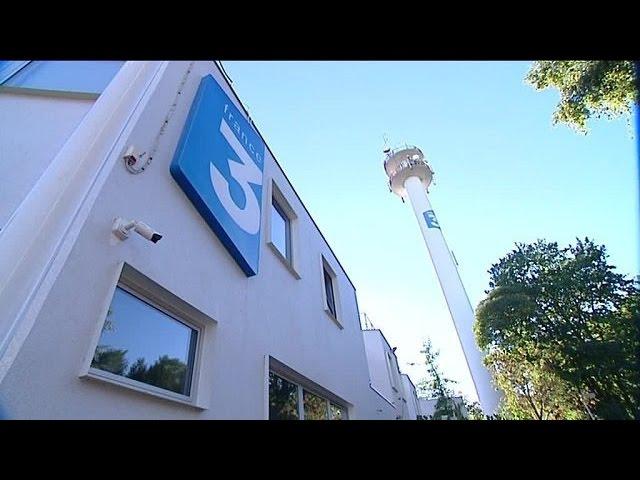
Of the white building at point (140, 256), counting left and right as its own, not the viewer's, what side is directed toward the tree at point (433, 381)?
left

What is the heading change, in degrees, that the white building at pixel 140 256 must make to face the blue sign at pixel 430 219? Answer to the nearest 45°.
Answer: approximately 90° to its left

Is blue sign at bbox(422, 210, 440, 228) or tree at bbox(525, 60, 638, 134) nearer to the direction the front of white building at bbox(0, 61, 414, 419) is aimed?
the tree

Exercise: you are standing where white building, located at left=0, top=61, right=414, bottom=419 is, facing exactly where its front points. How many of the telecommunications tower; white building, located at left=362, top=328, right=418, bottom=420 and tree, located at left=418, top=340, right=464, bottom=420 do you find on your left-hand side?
3

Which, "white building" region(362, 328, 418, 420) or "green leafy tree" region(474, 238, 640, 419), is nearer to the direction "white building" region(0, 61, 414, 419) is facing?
the green leafy tree

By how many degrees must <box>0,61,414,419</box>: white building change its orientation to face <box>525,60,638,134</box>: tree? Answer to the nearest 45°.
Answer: approximately 45° to its left

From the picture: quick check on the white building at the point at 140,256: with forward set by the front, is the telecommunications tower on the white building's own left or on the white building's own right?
on the white building's own left

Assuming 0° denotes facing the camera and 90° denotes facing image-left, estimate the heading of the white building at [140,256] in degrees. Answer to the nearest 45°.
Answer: approximately 315°

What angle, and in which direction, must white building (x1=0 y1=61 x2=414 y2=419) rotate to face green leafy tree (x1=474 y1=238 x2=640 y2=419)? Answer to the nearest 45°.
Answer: approximately 45° to its left
